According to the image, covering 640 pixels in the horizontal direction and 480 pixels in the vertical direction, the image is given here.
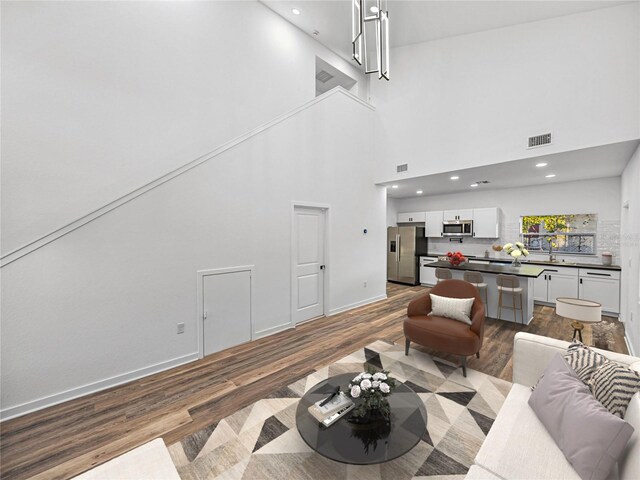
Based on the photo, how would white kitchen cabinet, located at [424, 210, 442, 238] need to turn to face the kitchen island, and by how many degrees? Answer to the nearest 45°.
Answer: approximately 45° to its left

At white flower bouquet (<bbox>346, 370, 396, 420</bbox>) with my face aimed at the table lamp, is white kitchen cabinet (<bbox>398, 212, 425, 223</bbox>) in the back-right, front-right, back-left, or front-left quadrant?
front-left

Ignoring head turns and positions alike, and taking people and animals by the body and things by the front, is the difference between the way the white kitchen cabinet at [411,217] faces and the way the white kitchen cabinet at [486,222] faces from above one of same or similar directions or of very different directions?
same or similar directions

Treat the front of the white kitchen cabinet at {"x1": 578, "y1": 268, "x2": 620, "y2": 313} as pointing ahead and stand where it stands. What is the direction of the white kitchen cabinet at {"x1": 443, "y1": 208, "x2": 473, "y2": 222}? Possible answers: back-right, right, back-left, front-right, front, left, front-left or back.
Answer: right

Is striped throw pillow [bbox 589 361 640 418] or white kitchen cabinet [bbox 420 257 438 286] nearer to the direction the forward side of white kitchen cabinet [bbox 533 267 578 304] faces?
the striped throw pillow

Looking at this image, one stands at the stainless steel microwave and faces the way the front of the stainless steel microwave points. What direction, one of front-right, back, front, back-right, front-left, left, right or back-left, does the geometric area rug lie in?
front

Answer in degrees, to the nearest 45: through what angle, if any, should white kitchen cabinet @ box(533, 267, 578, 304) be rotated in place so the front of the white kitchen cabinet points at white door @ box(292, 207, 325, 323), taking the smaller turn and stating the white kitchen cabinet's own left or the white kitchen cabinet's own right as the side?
approximately 45° to the white kitchen cabinet's own right

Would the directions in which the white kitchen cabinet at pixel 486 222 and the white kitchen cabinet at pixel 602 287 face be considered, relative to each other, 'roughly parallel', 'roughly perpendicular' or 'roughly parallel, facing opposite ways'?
roughly parallel

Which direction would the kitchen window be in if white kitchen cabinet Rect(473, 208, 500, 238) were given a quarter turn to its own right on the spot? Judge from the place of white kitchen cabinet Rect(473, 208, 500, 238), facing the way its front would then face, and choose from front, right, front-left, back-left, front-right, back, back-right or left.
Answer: back

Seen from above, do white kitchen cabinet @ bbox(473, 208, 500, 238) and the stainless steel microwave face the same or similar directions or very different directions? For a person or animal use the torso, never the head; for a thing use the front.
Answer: same or similar directions

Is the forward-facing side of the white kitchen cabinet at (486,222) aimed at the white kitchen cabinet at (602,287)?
no

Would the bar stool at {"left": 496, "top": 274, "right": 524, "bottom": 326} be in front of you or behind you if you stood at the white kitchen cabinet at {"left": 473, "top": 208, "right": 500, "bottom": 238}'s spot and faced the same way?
in front

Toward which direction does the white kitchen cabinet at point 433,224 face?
toward the camera

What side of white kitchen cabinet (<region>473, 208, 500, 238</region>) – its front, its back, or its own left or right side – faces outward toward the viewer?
front

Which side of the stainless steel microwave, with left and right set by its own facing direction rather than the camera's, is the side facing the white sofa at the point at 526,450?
front

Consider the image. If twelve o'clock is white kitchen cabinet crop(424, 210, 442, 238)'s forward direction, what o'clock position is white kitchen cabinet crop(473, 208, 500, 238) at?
white kitchen cabinet crop(473, 208, 500, 238) is roughly at 10 o'clock from white kitchen cabinet crop(424, 210, 442, 238).

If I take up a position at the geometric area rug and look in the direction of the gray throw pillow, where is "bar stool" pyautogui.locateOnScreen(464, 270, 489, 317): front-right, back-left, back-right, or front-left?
front-left

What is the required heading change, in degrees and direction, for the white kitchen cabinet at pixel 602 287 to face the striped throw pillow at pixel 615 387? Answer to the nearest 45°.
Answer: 0° — it already faces it

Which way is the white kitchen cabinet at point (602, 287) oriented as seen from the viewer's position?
toward the camera
